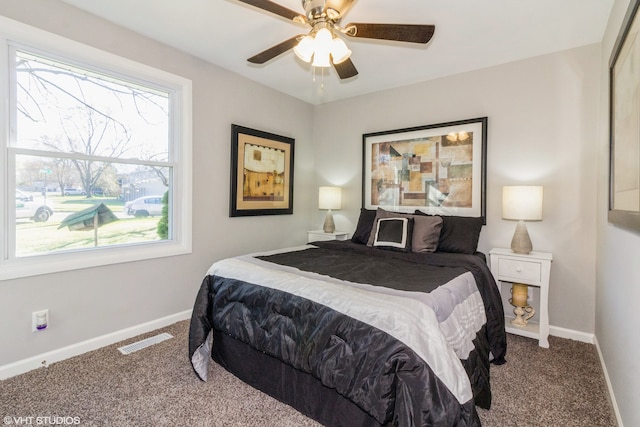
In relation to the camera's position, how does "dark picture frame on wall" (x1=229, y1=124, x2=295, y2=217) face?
facing the viewer and to the right of the viewer

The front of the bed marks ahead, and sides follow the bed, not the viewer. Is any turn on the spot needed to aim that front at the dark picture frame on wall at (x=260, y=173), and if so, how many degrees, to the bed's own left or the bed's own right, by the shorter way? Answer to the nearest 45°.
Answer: approximately 90° to the bed's own right

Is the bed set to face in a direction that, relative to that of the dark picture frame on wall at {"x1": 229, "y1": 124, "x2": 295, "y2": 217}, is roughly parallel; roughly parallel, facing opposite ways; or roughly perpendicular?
roughly perpendicular

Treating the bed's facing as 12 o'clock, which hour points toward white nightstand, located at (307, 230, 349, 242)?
The white nightstand is roughly at 4 o'clock from the bed.

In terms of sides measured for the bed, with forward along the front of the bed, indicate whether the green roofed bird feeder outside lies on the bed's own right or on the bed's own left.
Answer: on the bed's own right

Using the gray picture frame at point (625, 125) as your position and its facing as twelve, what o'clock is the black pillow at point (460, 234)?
The black pillow is roughly at 1 o'clock from the gray picture frame.

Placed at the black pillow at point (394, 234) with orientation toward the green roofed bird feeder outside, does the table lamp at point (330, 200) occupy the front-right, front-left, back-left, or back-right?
front-right

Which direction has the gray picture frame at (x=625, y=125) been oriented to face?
to the viewer's left

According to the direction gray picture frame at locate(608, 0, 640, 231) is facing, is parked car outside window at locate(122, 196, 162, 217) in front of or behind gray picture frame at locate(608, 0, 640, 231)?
in front

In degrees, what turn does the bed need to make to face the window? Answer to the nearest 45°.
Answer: approximately 45° to its right

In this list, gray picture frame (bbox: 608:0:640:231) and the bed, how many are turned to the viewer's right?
0

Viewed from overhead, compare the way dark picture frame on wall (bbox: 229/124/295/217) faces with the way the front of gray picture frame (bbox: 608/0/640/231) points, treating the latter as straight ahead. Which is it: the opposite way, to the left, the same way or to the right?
the opposite way

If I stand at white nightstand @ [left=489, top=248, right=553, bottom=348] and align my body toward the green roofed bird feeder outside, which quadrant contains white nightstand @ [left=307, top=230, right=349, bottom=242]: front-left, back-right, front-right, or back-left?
front-right

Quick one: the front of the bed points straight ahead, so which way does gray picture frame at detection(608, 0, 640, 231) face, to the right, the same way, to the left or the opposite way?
to the right
